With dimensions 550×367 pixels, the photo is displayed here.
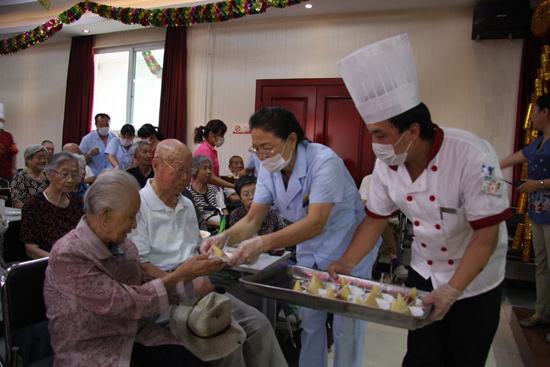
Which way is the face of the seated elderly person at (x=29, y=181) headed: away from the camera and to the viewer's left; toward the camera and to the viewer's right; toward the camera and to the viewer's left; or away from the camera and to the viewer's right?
toward the camera and to the viewer's right

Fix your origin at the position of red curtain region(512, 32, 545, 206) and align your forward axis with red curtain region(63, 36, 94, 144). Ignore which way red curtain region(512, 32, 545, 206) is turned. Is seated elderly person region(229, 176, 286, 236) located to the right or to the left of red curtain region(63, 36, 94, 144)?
left

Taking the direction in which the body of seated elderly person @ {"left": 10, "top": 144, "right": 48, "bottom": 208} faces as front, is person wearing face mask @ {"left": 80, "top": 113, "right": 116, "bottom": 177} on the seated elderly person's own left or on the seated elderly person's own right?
on the seated elderly person's own left

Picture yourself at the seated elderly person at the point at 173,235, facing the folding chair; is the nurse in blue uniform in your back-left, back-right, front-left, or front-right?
back-left

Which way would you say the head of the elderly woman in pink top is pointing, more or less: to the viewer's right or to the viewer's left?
to the viewer's right

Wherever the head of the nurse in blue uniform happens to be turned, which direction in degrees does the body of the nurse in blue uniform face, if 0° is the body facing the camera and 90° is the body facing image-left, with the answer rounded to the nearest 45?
approximately 45°

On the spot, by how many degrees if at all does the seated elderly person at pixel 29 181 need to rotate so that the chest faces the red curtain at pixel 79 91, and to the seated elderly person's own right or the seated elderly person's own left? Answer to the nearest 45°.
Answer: approximately 135° to the seated elderly person's own left

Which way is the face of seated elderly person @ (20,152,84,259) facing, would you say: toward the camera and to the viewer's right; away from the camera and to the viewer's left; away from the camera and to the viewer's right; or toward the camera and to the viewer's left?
toward the camera and to the viewer's right
